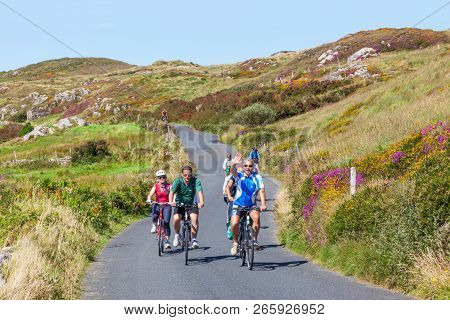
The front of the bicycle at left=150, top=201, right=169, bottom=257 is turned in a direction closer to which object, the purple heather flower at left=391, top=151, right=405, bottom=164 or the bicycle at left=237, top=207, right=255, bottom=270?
the bicycle

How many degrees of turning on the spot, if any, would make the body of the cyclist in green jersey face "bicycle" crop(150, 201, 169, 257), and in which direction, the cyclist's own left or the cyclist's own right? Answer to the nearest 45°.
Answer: approximately 135° to the cyclist's own right

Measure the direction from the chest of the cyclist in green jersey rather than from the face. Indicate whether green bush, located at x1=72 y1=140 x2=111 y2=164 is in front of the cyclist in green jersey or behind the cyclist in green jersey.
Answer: behind

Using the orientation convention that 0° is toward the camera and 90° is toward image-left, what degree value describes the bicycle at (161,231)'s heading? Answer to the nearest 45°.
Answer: approximately 0°

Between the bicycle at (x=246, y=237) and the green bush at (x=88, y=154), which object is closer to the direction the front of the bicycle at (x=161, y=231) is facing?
the bicycle

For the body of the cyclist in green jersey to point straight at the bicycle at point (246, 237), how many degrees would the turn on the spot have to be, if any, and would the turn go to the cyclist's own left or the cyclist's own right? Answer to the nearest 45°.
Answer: approximately 45° to the cyclist's own left

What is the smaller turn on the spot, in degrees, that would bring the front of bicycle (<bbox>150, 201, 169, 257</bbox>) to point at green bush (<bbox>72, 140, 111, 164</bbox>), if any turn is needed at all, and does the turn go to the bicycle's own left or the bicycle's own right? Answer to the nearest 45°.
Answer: approximately 180°

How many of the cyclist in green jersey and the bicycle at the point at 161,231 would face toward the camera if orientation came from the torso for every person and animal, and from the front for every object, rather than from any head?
2

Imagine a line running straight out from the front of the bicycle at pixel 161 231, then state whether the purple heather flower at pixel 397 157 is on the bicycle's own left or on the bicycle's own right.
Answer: on the bicycle's own left
